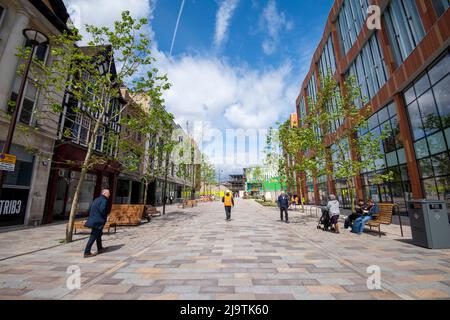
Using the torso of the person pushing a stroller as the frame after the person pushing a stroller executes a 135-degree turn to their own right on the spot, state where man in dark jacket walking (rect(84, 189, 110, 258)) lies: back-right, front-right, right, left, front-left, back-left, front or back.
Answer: back-right

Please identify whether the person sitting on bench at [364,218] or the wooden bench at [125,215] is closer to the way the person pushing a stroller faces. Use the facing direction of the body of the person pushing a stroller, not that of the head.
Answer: the wooden bench

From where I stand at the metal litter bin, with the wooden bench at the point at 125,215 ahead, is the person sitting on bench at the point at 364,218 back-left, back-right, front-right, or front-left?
front-right

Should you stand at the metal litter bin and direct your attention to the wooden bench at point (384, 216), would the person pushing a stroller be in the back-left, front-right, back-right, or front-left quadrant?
front-left

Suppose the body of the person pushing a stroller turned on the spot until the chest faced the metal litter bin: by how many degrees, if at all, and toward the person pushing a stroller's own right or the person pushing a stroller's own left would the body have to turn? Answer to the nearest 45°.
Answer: approximately 180°
